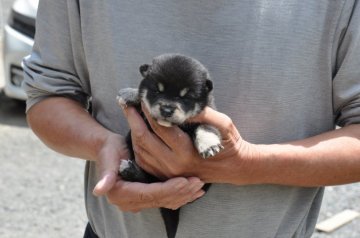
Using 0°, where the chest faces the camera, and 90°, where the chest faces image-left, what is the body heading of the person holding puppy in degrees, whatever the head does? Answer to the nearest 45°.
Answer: approximately 0°

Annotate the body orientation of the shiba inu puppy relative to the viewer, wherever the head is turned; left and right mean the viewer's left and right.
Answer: facing the viewer
